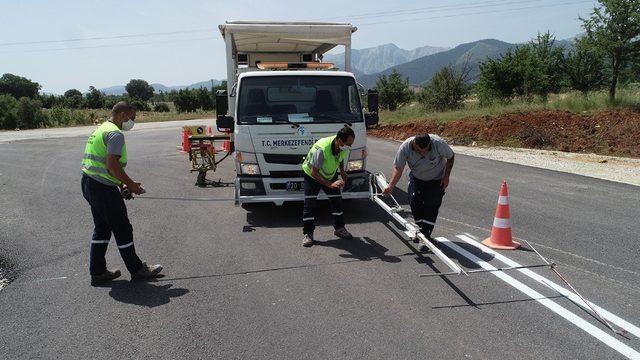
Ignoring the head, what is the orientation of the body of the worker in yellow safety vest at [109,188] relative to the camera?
to the viewer's right

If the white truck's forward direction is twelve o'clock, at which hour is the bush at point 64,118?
The bush is roughly at 5 o'clock from the white truck.

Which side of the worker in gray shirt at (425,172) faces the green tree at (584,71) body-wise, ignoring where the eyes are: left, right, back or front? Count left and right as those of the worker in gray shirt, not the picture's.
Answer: back

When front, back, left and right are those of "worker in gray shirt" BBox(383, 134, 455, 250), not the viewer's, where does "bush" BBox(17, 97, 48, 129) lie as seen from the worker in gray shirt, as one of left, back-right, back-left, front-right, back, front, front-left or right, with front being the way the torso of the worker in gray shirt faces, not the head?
back-right

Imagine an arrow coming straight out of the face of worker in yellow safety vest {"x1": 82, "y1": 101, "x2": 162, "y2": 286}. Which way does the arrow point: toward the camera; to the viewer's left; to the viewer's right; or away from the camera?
to the viewer's right

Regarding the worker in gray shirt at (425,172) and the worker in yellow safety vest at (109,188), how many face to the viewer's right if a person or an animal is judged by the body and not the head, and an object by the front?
1

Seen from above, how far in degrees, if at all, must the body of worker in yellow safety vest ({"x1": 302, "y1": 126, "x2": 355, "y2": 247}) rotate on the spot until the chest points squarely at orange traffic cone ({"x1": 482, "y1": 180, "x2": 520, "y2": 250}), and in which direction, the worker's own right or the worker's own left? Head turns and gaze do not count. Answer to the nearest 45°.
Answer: approximately 45° to the worker's own left

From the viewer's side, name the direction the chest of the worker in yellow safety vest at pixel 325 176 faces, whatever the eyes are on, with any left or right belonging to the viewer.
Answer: facing the viewer and to the right of the viewer

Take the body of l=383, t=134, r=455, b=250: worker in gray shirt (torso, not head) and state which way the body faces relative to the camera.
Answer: toward the camera

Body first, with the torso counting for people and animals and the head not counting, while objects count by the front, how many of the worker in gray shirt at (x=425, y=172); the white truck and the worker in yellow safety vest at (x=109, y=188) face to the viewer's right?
1

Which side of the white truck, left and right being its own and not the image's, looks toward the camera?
front

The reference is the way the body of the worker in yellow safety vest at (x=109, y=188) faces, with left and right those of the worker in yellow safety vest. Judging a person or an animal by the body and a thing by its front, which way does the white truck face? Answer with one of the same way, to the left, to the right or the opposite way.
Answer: to the right

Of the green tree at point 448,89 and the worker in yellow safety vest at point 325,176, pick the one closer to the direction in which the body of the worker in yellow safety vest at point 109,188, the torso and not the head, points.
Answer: the worker in yellow safety vest

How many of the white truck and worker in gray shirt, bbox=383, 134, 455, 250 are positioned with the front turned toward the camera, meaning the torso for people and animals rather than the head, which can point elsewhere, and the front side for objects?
2

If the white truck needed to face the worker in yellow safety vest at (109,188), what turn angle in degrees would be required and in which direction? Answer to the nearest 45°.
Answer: approximately 45° to its right

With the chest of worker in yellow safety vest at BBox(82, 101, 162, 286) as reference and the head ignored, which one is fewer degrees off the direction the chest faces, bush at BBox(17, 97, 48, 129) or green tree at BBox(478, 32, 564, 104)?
the green tree

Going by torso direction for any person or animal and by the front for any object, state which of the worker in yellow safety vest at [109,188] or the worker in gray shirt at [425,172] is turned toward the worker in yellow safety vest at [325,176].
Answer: the worker in yellow safety vest at [109,188]
